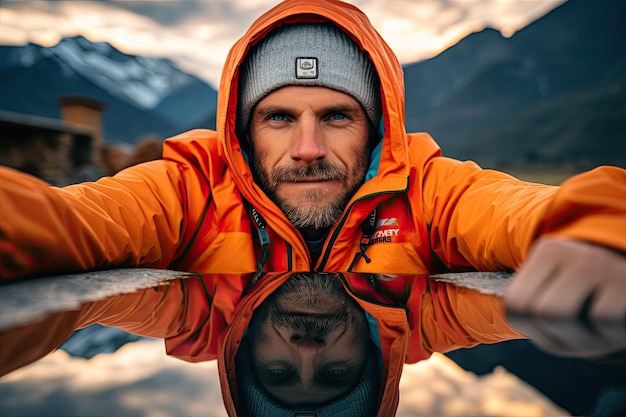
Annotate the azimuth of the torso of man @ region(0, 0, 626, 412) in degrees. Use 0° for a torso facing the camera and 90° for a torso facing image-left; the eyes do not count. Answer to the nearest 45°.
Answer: approximately 0°
